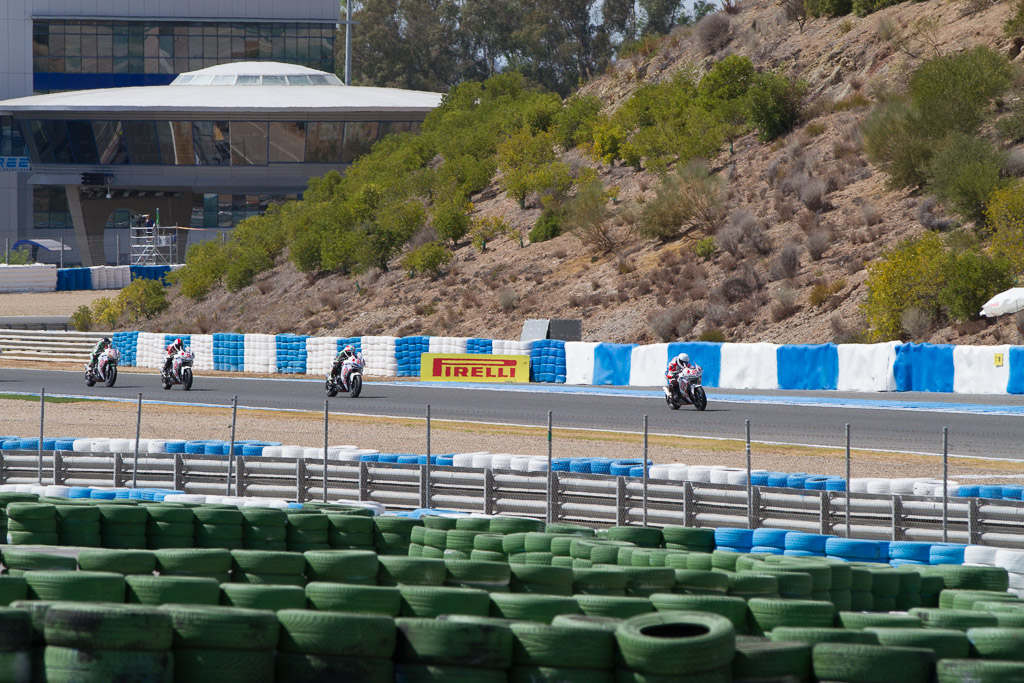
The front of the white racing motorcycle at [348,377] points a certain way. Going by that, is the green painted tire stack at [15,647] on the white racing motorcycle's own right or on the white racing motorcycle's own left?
on the white racing motorcycle's own right

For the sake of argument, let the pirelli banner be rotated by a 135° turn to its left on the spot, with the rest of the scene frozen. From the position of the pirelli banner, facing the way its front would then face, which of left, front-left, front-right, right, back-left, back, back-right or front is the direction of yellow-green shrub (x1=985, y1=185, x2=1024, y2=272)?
front-right

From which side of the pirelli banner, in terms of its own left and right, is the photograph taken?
front

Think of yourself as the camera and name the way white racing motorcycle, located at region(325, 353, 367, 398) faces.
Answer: facing the viewer and to the right of the viewer

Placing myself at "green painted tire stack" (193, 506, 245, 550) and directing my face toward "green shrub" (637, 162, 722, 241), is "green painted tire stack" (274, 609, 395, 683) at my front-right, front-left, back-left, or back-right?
back-right

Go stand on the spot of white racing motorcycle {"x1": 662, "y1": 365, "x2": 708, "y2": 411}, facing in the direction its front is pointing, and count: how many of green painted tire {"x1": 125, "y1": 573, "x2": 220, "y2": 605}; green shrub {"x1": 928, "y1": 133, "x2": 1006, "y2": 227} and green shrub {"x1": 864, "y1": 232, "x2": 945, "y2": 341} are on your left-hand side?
2

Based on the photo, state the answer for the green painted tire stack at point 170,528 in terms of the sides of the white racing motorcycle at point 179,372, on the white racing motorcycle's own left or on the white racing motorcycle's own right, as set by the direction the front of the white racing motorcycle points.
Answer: on the white racing motorcycle's own right

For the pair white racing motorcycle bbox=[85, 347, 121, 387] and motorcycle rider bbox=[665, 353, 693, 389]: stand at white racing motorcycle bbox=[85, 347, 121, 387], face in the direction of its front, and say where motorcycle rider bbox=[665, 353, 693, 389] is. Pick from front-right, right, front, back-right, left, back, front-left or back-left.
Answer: front

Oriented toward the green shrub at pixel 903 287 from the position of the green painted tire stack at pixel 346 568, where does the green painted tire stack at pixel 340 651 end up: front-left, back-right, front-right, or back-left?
back-right

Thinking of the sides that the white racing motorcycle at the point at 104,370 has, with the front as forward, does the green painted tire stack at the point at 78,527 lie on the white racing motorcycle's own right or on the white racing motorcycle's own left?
on the white racing motorcycle's own right

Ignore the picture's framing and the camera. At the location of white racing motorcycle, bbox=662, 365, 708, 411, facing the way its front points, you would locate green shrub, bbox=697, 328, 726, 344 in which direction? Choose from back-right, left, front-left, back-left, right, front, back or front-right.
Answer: back-left
